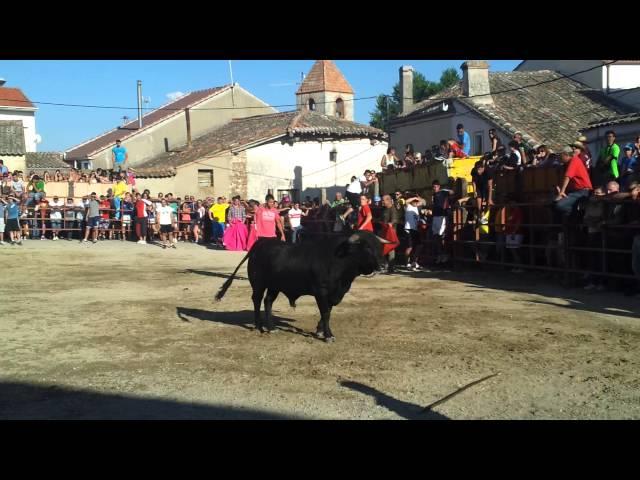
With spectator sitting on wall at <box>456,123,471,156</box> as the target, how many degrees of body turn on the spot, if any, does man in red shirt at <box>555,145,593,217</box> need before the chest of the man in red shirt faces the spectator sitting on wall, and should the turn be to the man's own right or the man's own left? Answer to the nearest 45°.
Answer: approximately 45° to the man's own right

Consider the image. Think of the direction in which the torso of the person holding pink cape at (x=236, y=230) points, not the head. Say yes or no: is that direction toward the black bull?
yes

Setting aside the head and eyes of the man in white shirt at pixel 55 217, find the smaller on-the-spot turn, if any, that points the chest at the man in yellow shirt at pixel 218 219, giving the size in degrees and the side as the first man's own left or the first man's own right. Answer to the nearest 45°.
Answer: approximately 90° to the first man's own left

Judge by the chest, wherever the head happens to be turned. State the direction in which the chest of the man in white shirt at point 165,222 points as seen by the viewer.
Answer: toward the camera

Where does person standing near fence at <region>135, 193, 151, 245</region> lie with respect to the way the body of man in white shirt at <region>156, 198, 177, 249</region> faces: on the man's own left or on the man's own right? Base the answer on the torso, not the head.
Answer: on the man's own right

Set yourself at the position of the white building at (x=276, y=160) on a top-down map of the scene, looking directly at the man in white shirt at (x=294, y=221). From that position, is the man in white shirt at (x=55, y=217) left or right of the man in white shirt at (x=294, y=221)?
right

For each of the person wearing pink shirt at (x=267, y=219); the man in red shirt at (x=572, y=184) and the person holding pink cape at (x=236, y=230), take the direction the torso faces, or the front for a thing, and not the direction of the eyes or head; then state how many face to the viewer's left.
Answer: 1

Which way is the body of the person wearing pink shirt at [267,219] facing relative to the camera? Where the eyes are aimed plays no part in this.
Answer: toward the camera

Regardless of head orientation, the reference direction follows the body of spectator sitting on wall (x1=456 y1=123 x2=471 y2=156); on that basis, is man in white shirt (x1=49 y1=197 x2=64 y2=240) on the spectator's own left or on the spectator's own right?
on the spectator's own right

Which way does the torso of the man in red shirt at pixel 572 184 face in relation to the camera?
to the viewer's left

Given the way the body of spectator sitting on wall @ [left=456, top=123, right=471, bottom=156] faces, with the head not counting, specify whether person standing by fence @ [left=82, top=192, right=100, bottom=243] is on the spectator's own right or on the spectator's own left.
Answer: on the spectator's own right

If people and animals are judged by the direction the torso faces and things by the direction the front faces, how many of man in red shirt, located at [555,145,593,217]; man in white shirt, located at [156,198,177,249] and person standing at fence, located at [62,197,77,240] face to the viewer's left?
1

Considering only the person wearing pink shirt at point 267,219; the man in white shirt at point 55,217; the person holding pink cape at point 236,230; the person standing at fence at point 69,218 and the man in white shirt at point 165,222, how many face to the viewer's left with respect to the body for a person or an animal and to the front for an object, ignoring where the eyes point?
0

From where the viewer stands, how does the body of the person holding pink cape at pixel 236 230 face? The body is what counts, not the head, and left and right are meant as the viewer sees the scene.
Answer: facing the viewer

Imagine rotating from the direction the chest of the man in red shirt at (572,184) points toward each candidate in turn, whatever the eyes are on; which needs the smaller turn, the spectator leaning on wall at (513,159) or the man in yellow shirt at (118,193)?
the man in yellow shirt
